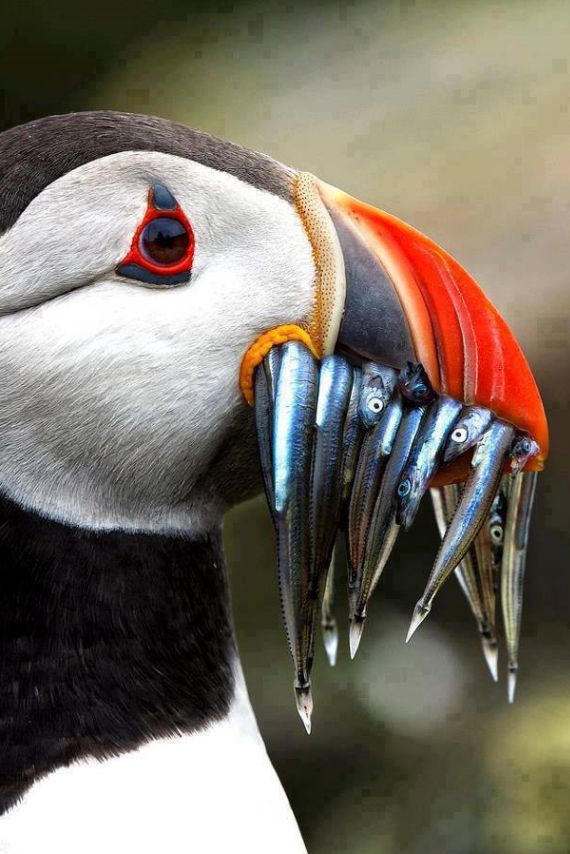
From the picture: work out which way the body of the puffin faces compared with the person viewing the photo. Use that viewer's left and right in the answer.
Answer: facing to the right of the viewer
